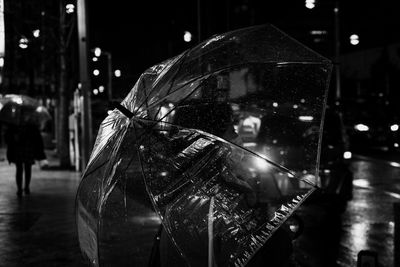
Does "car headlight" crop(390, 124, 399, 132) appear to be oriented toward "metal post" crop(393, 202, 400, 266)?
yes

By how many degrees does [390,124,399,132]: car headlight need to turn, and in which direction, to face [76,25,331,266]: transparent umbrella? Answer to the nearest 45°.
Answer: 0° — it already faces it

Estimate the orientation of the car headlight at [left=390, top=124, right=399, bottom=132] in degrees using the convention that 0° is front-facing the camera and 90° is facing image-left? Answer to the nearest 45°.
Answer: approximately 0°
